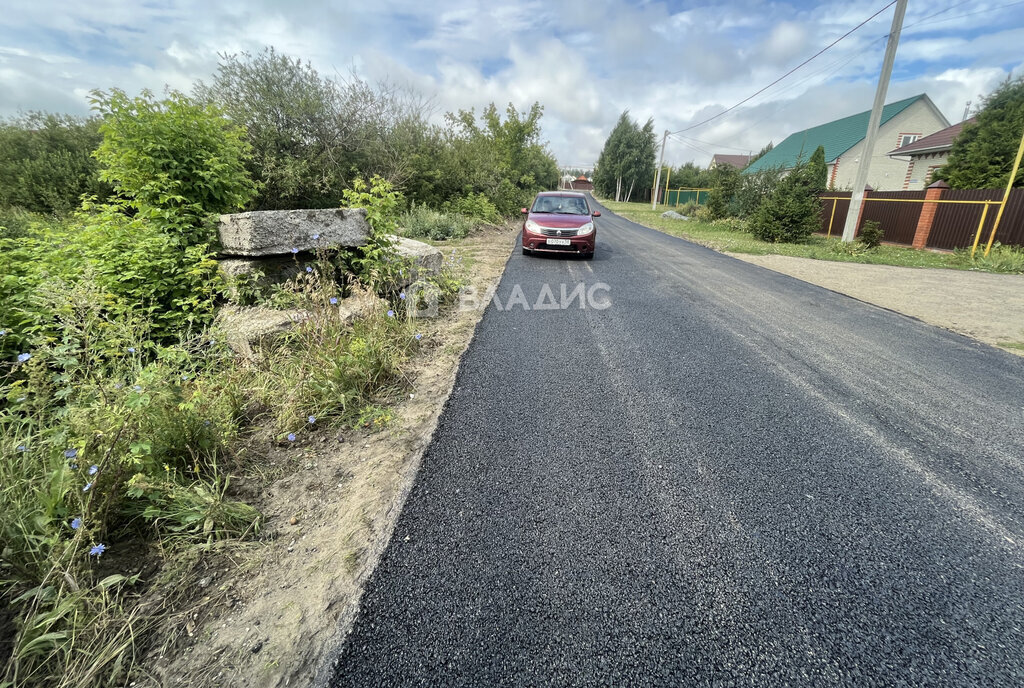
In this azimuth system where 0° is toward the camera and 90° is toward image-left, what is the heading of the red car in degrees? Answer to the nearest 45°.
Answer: approximately 0°

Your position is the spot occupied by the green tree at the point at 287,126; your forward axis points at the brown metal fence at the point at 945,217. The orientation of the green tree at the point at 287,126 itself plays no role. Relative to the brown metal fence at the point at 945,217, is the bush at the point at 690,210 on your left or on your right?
left

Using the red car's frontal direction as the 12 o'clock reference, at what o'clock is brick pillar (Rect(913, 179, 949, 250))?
The brick pillar is roughly at 8 o'clock from the red car.

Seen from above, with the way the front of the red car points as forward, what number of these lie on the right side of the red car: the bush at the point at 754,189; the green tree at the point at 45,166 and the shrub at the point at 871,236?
1

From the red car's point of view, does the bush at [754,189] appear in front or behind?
behind

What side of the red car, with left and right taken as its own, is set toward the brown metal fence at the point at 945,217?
left

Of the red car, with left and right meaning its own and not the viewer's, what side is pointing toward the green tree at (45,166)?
right

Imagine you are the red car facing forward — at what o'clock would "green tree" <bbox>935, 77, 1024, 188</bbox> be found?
The green tree is roughly at 8 o'clock from the red car.
